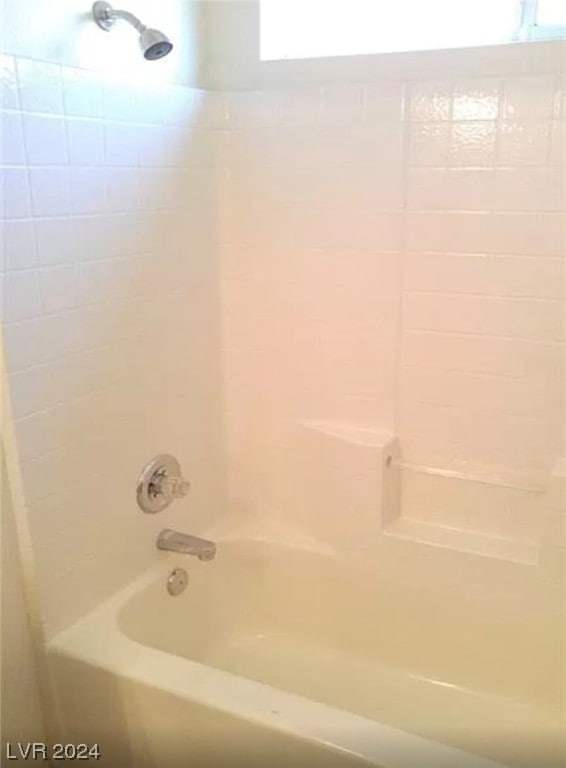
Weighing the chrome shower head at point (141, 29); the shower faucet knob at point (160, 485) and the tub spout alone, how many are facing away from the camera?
0

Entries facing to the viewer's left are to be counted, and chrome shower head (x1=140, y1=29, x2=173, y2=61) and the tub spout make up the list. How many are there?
0

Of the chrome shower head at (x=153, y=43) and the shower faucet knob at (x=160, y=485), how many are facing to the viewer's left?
0

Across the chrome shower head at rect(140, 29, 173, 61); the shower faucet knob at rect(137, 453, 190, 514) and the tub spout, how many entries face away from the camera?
0

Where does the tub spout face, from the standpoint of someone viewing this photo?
facing the viewer and to the right of the viewer
